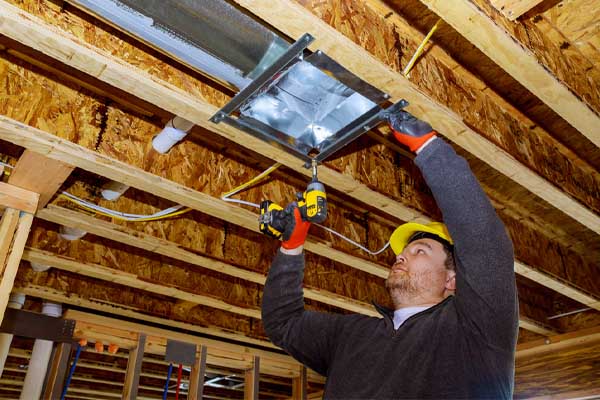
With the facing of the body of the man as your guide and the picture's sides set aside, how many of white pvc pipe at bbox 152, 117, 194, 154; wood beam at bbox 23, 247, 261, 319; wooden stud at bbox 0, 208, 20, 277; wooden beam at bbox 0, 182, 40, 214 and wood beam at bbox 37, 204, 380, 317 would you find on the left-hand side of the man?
0

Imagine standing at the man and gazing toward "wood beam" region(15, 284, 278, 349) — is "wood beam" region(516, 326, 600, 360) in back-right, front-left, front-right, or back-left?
front-right

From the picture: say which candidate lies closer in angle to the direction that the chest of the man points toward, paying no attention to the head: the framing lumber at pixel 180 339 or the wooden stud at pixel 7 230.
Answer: the wooden stud

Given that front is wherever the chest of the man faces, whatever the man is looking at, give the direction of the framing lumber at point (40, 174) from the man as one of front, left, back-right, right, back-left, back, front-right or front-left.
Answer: front-right

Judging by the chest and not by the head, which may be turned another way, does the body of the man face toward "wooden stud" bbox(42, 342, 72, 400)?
no

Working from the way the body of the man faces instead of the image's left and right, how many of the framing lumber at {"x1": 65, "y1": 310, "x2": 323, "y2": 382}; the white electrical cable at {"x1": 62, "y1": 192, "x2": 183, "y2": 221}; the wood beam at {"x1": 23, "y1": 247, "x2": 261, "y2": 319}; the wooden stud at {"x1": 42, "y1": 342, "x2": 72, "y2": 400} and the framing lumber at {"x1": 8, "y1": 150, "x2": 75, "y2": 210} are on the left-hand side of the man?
0

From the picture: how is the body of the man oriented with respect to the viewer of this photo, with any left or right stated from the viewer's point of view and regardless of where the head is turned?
facing the viewer and to the left of the viewer

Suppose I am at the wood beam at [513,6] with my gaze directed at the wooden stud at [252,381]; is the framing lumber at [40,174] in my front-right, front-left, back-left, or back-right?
front-left

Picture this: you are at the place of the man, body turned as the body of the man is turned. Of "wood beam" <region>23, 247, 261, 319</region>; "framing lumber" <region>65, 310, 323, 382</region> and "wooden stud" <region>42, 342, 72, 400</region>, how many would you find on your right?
3

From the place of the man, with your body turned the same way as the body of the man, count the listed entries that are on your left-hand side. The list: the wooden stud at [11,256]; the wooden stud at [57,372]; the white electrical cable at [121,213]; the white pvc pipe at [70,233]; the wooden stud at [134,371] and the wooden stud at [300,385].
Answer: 0

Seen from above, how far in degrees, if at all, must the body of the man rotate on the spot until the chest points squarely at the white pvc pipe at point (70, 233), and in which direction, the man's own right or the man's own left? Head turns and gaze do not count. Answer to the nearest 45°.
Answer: approximately 90° to the man's own right

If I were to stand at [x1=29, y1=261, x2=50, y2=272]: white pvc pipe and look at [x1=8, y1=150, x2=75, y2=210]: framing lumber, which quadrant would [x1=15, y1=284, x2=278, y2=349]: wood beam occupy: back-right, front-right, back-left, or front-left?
back-left

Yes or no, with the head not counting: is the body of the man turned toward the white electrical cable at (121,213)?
no

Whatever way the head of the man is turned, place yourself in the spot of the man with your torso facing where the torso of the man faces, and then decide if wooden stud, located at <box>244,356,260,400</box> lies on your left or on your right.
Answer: on your right

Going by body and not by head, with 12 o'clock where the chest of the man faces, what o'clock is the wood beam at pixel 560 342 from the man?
The wood beam is roughly at 5 o'clock from the man.

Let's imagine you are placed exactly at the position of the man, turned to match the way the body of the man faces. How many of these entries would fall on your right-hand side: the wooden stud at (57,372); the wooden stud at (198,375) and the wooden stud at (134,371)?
3

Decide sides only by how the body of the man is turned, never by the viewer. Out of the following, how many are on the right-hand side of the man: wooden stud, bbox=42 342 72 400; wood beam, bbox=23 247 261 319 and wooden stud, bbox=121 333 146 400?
3
